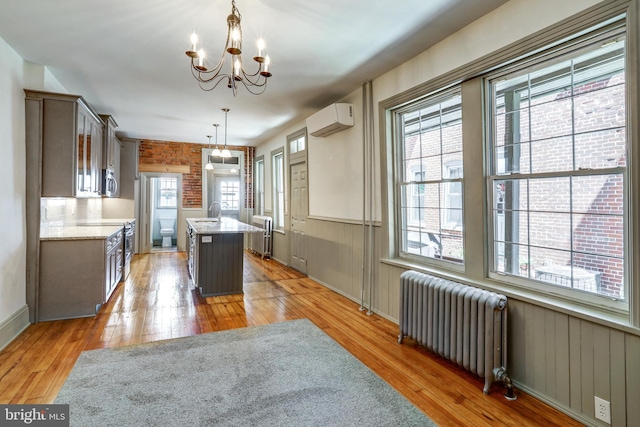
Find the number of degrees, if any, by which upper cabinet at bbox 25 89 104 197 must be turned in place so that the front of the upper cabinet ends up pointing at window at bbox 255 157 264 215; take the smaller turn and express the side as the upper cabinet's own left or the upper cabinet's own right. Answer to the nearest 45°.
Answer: approximately 45° to the upper cabinet's own left

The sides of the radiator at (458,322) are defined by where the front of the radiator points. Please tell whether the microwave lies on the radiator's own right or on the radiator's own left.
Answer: on the radiator's own right

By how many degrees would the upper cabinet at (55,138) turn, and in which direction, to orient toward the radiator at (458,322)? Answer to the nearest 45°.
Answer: approximately 45° to its right

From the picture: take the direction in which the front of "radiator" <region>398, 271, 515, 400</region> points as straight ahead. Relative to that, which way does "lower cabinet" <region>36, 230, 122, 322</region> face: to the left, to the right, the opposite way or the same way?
the opposite way

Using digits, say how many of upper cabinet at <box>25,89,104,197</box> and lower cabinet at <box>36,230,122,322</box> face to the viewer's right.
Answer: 2

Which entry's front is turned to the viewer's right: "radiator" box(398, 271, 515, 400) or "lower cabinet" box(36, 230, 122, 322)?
the lower cabinet

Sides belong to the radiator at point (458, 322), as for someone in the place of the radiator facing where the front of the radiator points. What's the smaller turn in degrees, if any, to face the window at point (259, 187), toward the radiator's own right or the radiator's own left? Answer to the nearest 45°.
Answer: approximately 90° to the radiator's own right

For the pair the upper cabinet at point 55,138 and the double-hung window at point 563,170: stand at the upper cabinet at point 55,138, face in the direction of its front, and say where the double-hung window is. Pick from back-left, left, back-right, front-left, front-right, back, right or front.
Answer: front-right

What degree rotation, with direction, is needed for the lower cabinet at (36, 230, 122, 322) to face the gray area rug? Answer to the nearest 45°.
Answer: approximately 90° to its right

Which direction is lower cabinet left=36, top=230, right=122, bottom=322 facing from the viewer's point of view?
to the viewer's right

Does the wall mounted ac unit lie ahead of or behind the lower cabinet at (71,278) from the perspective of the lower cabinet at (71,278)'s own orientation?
ahead

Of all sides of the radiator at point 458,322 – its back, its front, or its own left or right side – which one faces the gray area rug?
front

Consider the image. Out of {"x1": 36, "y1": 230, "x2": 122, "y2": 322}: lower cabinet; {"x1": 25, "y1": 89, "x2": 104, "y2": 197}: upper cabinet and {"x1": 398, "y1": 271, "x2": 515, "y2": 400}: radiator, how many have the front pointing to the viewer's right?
2

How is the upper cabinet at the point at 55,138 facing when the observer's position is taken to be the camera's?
facing to the right of the viewer

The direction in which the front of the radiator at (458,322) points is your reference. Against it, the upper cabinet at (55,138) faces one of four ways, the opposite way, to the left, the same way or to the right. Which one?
the opposite way
